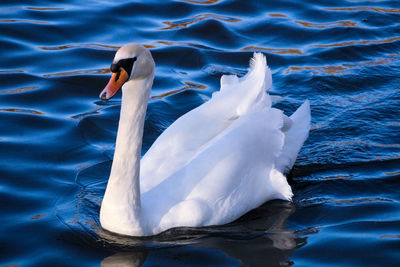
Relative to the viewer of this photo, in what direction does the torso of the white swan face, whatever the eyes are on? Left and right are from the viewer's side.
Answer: facing the viewer and to the left of the viewer
